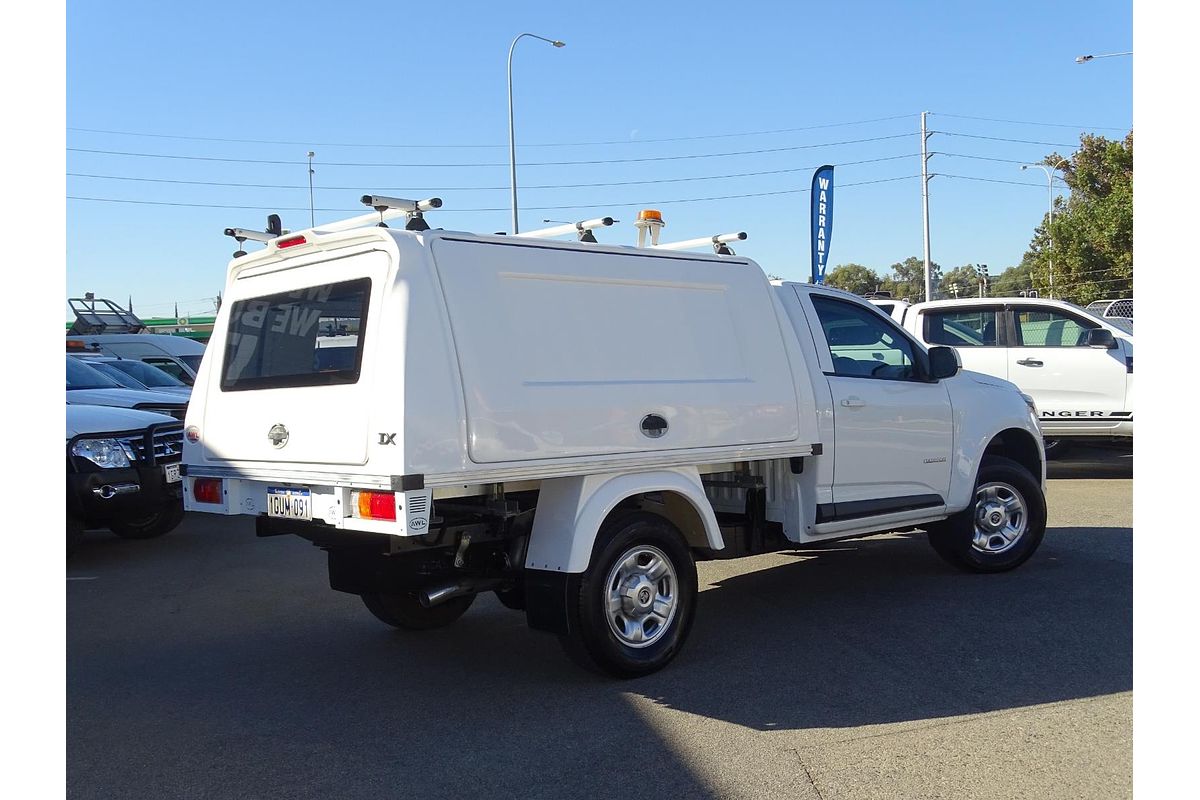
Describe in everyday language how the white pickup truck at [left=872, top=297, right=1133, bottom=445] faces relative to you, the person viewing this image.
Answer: facing to the right of the viewer

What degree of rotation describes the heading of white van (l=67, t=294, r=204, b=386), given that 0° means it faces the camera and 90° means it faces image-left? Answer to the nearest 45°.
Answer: approximately 315°

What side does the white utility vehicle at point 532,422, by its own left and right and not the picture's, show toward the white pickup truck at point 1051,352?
front

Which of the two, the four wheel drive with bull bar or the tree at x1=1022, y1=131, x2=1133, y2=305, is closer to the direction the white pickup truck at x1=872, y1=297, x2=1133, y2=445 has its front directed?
the tree

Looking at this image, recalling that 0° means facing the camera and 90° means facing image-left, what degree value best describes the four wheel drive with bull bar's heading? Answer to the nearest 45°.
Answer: approximately 315°

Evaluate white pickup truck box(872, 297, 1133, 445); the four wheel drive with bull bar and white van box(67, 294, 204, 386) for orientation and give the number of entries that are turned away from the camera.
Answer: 0

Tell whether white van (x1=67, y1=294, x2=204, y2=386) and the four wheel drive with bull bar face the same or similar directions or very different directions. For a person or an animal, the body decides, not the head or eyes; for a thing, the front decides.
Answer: same or similar directions

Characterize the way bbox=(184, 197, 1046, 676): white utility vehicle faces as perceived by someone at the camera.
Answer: facing away from the viewer and to the right of the viewer

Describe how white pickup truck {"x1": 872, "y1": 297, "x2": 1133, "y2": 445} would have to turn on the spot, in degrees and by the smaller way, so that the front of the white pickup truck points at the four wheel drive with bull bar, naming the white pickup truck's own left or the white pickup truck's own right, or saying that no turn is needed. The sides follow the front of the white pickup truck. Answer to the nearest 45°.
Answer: approximately 135° to the white pickup truck's own right

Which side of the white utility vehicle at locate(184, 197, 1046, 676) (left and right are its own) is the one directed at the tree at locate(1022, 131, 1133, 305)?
front
